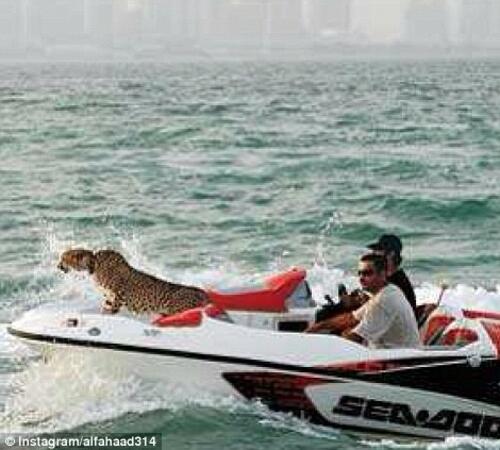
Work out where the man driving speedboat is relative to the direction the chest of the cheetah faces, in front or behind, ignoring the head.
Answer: behind

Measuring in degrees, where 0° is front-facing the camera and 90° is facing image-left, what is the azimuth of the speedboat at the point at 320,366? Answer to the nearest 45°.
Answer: approximately 90°

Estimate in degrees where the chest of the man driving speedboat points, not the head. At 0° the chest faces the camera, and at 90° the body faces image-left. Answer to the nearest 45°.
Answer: approximately 90°

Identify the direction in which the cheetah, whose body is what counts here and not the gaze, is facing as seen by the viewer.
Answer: to the viewer's left
